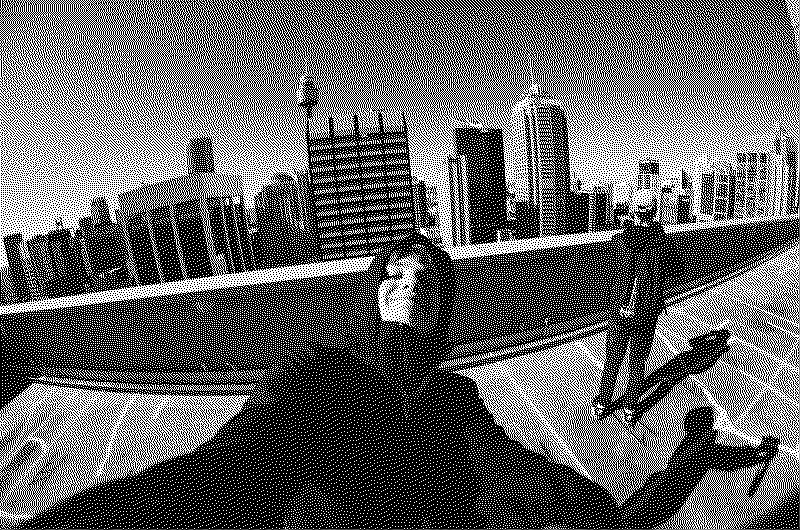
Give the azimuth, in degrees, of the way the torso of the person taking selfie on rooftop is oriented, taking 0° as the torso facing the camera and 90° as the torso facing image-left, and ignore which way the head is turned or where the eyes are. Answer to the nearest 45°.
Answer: approximately 0°
